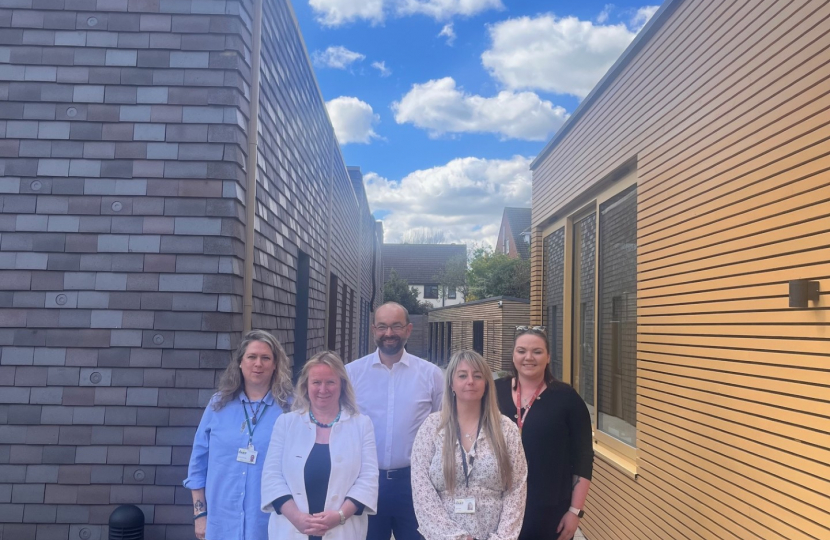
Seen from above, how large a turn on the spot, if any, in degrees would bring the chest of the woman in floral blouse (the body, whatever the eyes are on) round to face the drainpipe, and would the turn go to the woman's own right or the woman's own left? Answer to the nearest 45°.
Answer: approximately 135° to the woman's own right

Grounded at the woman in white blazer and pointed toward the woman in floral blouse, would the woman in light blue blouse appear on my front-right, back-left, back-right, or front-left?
back-left

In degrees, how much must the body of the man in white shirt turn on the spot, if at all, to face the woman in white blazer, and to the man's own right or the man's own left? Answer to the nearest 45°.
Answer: approximately 45° to the man's own right

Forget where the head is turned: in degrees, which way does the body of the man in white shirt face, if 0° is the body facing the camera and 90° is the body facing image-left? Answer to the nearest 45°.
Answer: approximately 0°

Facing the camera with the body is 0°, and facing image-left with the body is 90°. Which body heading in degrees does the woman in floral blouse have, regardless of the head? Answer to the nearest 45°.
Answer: approximately 0°

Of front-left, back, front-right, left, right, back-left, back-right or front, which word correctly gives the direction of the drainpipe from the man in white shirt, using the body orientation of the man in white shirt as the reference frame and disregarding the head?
back-right

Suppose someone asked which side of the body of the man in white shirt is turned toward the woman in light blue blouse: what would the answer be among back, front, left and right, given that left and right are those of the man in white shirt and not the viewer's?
right
